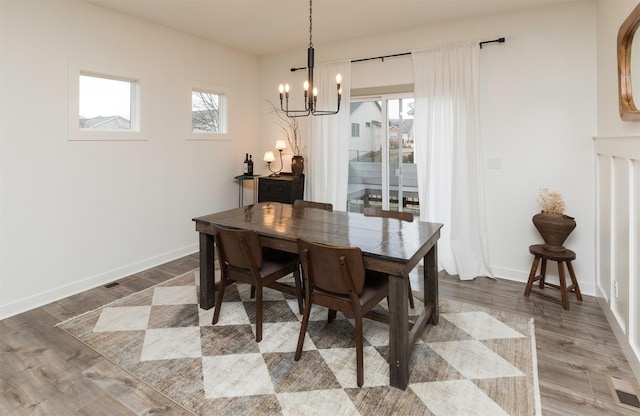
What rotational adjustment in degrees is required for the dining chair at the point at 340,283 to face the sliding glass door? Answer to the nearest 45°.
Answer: approximately 45° to its left

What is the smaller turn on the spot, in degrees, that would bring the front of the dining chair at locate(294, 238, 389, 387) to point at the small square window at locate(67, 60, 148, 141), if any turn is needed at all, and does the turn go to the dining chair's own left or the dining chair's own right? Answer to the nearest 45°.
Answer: approximately 90° to the dining chair's own left

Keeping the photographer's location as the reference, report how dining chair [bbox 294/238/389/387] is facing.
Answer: facing away from the viewer and to the right of the viewer

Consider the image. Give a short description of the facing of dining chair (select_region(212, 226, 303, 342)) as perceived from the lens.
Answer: facing away from the viewer and to the right of the viewer

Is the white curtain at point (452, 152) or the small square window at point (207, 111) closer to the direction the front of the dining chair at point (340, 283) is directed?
the white curtain

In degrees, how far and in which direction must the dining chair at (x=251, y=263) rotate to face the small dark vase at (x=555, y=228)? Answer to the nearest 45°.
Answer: approximately 45° to its right
